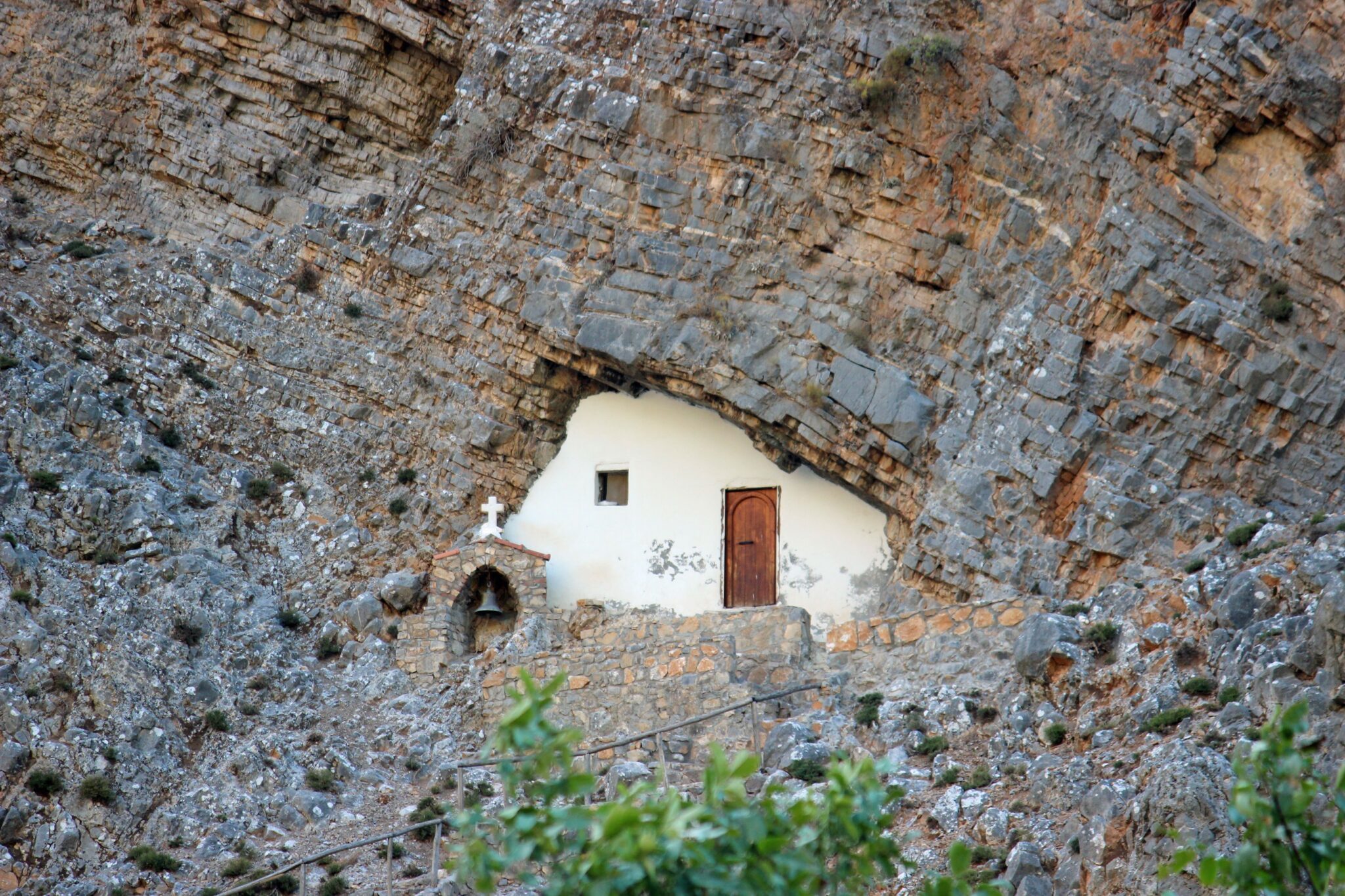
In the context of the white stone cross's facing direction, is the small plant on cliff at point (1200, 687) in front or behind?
in front

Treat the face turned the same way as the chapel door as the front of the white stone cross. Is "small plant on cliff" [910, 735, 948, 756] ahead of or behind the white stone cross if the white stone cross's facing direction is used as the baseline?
ahead

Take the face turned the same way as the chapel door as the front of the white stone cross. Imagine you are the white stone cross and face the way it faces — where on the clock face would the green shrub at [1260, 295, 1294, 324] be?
The green shrub is roughly at 10 o'clock from the white stone cross.

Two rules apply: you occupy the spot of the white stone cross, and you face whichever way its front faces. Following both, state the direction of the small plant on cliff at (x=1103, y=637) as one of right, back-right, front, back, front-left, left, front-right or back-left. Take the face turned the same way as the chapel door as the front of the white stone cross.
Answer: front-left

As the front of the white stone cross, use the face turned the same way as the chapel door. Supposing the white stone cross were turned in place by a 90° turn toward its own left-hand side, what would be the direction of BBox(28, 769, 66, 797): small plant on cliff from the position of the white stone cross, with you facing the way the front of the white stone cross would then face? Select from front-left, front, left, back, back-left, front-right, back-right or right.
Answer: back-right

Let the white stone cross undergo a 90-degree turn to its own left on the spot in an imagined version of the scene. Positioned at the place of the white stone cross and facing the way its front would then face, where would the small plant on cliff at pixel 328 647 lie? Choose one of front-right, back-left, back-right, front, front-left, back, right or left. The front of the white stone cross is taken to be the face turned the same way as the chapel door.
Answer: back

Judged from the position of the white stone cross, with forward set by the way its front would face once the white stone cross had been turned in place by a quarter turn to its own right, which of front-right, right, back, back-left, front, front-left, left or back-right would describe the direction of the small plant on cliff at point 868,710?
back-left

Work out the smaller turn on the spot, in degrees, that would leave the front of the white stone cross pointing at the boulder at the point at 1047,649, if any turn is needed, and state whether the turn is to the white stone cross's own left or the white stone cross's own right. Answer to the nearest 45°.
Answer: approximately 45° to the white stone cross's own left

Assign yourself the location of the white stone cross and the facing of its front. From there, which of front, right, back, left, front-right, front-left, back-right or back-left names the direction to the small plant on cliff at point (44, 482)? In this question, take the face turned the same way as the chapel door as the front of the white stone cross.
right

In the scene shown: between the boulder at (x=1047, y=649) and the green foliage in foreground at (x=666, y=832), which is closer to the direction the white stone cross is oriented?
the green foliage in foreground

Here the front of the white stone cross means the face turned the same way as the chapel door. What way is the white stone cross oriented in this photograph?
toward the camera

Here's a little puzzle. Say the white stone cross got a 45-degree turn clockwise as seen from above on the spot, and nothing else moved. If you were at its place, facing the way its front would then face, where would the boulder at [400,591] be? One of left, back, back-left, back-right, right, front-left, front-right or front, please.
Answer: front-right

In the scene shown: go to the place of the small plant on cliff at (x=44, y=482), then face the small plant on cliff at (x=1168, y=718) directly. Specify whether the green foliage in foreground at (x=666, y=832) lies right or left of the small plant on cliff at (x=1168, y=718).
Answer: right
